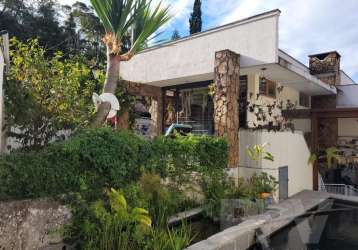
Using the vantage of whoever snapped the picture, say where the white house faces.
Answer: facing the viewer and to the left of the viewer

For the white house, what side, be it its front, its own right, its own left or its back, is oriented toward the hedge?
front

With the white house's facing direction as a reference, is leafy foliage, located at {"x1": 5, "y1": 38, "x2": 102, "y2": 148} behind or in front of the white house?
in front

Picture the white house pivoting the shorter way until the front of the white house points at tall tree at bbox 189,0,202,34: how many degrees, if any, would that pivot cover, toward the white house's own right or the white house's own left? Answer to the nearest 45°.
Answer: approximately 135° to the white house's own right

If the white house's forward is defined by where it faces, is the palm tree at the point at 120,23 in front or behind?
in front

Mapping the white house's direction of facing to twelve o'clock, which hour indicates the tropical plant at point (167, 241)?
The tropical plant is roughly at 11 o'clock from the white house.

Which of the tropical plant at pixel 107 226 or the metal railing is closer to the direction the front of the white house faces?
the tropical plant
